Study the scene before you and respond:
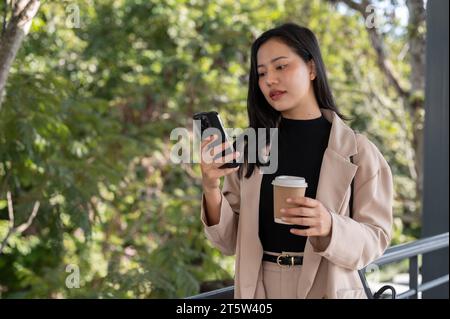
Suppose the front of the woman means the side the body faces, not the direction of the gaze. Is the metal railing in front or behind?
behind

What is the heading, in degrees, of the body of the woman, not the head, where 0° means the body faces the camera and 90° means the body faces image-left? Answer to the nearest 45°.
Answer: approximately 45°
